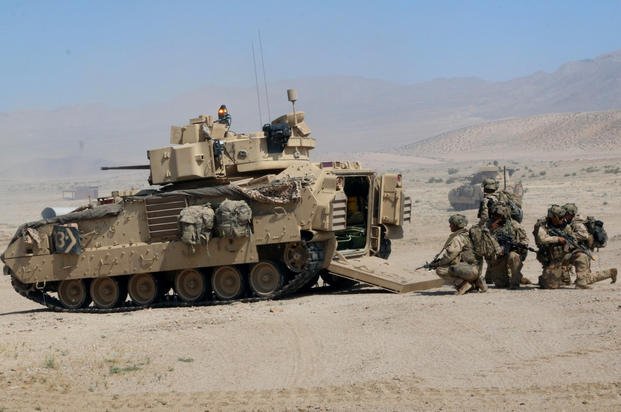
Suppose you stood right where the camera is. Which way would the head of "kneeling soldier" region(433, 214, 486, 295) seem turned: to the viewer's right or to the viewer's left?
to the viewer's left

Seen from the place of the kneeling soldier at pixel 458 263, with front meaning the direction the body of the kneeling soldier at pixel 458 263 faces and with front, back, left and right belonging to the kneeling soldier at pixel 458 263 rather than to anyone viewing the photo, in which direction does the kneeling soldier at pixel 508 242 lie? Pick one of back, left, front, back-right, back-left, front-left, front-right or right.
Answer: back-right

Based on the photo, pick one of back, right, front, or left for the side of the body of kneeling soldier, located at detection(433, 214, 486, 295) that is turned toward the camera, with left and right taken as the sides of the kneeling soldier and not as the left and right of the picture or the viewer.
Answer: left

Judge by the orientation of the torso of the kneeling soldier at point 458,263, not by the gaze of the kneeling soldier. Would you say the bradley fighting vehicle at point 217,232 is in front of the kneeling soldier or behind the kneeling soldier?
in front

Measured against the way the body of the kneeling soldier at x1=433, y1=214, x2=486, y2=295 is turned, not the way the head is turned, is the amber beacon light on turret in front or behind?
in front

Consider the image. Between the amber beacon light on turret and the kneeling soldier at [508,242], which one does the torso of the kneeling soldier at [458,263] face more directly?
the amber beacon light on turret

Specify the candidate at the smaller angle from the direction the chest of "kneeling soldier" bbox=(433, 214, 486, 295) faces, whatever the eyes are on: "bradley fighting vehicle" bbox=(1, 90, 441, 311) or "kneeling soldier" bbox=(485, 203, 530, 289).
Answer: the bradley fighting vehicle

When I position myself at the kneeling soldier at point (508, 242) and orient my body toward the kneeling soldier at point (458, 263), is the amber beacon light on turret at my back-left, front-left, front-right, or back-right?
front-right
